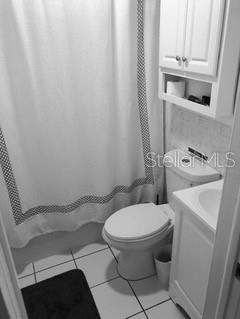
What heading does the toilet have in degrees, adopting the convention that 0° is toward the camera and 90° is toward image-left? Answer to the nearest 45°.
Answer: approximately 45°

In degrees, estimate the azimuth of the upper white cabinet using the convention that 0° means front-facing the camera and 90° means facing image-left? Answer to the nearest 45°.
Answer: approximately 45°
